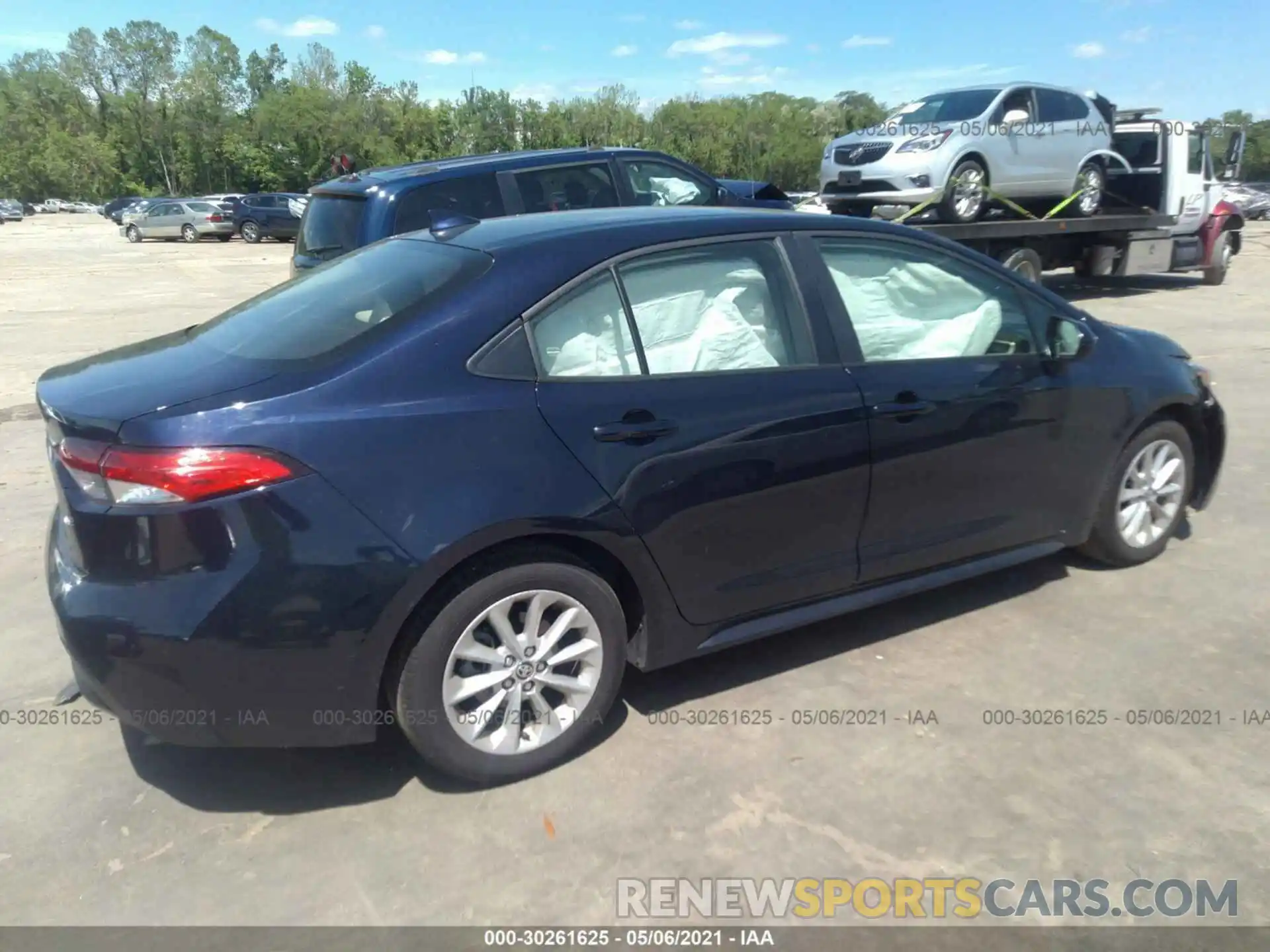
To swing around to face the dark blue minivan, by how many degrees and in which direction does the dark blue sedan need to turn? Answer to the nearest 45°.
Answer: approximately 45° to its left

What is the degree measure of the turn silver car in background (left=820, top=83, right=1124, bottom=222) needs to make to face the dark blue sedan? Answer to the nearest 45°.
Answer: approximately 45° to its left

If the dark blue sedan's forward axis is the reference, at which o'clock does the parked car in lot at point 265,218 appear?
The parked car in lot is roughly at 10 o'clock from the dark blue sedan.

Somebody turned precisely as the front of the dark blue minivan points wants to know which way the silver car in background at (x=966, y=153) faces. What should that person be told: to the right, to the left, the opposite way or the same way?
the opposite way

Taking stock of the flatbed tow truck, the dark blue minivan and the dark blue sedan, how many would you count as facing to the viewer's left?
0

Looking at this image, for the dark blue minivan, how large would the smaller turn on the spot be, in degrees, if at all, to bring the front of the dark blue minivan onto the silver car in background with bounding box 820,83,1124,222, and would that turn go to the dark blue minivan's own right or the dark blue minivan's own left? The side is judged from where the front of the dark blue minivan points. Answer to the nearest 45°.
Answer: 0° — it already faces it

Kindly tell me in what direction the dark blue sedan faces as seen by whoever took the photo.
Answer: facing away from the viewer and to the right of the viewer

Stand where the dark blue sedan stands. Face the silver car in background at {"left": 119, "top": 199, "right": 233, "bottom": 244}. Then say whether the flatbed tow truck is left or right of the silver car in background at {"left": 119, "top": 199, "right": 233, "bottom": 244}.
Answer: right

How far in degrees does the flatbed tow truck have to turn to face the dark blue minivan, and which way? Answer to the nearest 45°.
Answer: approximately 180°

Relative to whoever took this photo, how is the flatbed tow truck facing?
facing away from the viewer and to the right of the viewer

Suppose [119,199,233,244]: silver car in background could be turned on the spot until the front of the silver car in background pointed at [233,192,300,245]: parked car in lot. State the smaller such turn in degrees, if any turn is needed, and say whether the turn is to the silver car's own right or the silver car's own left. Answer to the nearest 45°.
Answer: approximately 180°

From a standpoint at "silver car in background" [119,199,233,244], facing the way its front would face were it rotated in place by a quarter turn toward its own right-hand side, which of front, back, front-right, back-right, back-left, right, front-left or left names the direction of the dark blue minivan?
back-right

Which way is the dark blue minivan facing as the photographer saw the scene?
facing away from the viewer and to the right of the viewer

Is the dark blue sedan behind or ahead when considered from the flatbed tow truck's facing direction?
behind

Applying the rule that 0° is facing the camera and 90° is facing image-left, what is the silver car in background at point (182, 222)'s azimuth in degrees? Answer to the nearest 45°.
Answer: approximately 135°

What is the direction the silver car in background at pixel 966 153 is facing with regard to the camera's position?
facing the viewer and to the left of the viewer

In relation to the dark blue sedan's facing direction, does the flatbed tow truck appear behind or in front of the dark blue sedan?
in front

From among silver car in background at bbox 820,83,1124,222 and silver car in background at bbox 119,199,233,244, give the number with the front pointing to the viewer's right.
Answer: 0

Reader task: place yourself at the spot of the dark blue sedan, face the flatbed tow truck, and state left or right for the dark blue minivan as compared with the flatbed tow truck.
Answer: left
